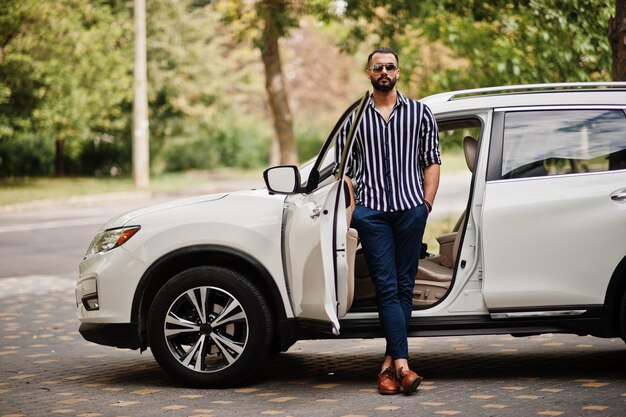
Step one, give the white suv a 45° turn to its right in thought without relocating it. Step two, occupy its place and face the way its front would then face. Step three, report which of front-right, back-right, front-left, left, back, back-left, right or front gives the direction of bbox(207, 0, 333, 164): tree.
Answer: front-right

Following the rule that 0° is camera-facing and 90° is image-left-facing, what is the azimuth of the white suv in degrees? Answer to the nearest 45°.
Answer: approximately 90°

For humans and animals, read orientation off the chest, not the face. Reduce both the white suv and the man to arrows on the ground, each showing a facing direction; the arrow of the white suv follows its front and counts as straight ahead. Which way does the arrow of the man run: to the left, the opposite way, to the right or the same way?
to the left

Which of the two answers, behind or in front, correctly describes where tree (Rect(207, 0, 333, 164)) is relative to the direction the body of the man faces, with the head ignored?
behind

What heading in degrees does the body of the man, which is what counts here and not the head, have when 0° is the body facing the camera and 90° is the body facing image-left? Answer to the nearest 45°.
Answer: approximately 0°
